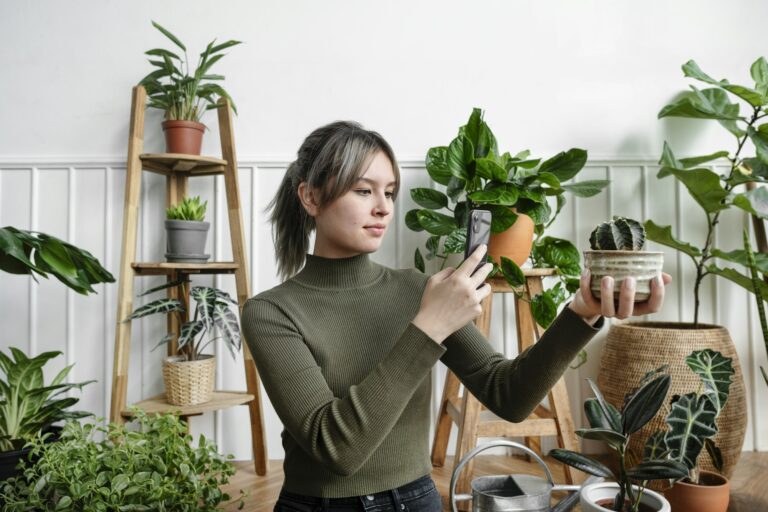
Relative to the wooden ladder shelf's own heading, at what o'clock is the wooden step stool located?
The wooden step stool is roughly at 10 o'clock from the wooden ladder shelf.

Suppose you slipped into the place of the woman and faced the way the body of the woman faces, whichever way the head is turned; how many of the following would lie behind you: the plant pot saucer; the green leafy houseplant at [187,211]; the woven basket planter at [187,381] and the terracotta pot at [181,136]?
4

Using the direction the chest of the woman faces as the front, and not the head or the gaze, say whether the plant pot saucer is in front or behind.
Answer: behind

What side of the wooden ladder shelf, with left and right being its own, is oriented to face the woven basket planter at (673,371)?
left

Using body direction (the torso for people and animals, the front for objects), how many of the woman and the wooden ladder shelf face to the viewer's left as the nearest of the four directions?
0

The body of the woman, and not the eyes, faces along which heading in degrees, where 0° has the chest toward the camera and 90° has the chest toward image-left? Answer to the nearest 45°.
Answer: approximately 315°

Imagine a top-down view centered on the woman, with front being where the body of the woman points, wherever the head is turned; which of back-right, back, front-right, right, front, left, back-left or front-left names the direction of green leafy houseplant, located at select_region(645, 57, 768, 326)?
left

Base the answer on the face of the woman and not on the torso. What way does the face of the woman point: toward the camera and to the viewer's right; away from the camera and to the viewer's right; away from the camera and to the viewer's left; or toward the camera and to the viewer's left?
toward the camera and to the viewer's right

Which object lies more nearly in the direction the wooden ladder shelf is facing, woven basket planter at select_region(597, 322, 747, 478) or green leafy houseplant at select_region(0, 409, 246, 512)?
the green leafy houseplant
